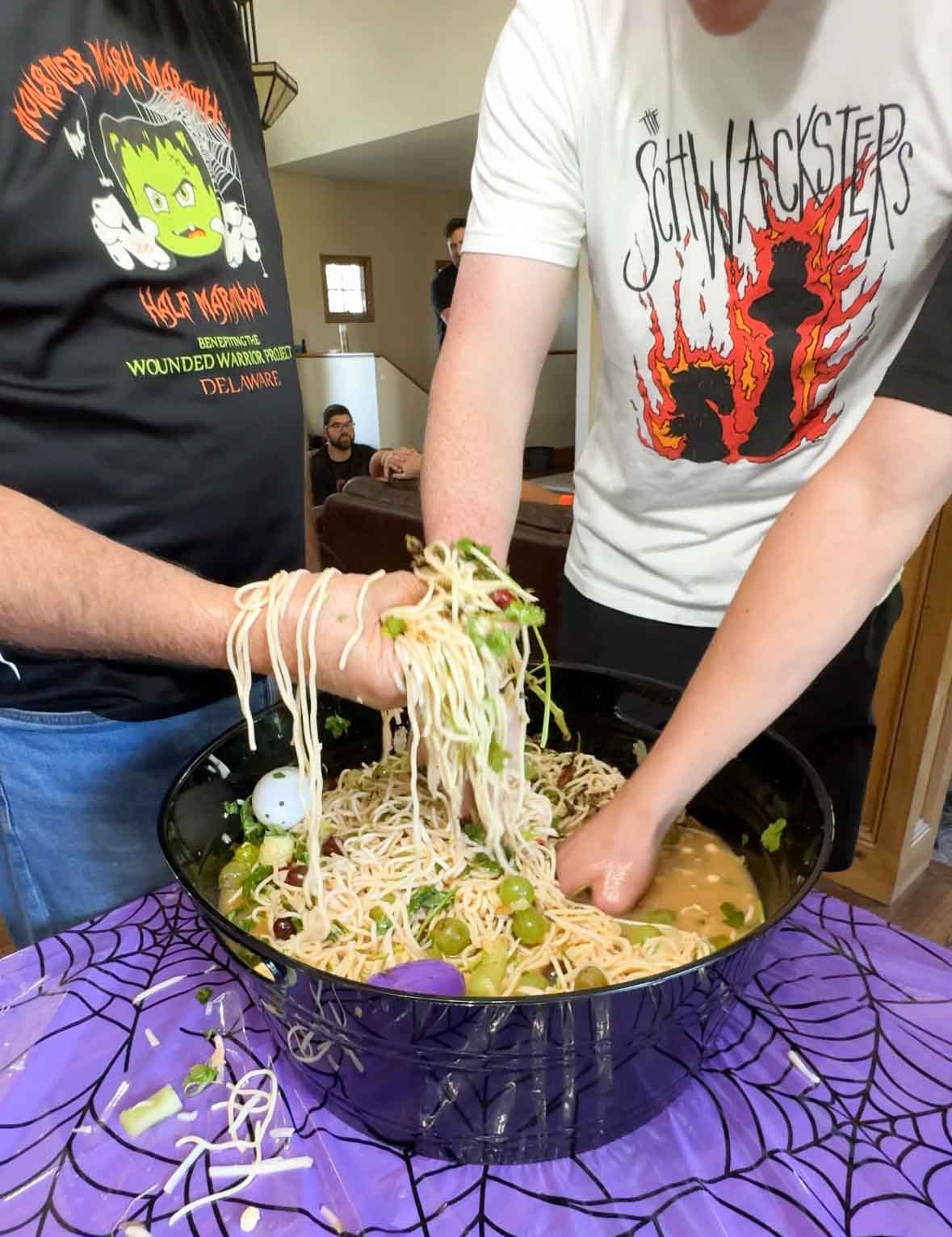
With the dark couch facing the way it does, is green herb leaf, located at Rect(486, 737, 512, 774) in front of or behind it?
behind

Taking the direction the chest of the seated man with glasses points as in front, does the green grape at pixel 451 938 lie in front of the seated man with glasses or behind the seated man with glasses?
in front

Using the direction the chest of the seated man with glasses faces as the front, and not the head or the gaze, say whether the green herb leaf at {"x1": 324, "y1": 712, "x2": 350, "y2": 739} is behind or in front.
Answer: in front

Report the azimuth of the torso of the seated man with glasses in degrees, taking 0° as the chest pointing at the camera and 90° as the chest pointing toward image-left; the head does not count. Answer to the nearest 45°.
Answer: approximately 315°

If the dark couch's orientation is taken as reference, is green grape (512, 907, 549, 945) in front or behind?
behind

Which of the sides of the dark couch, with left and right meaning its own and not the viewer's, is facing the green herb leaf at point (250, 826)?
back

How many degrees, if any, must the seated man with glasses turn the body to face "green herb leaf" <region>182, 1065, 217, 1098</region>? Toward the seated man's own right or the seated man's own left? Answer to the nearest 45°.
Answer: approximately 45° to the seated man's own right

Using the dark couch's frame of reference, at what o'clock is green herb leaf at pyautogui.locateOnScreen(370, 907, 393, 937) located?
The green herb leaf is roughly at 6 o'clock from the dark couch.

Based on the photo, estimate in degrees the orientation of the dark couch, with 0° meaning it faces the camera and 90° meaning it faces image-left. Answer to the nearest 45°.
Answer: approximately 180°

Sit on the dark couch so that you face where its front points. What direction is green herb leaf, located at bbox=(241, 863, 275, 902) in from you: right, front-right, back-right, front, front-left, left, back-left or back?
back

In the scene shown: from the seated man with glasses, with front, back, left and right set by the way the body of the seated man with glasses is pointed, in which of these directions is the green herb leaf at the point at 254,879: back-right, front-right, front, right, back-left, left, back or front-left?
front-right

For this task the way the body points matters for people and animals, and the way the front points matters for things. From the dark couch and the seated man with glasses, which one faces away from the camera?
the dark couch

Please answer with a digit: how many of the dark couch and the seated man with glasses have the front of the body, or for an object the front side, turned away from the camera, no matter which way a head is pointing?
1

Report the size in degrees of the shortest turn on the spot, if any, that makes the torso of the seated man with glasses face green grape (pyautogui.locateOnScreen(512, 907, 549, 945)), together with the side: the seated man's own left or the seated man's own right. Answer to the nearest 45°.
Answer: approximately 45° to the seated man's own right

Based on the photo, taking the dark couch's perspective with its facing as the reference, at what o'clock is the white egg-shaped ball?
The white egg-shaped ball is roughly at 6 o'clock from the dark couch.
